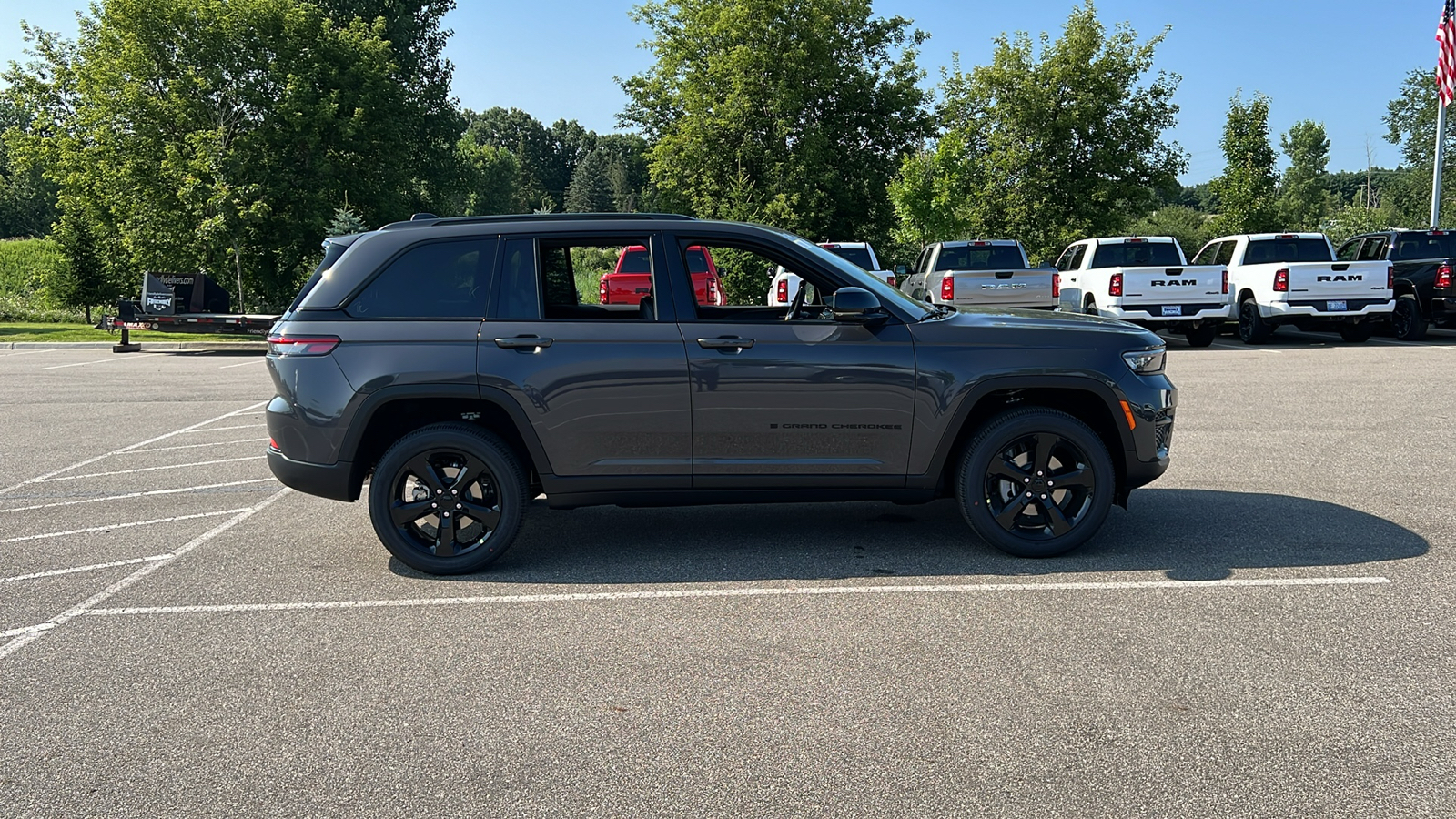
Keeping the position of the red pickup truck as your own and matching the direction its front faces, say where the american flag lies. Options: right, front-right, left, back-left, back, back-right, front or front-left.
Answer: front-right

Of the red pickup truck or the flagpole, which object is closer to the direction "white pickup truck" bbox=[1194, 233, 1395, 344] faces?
the flagpole

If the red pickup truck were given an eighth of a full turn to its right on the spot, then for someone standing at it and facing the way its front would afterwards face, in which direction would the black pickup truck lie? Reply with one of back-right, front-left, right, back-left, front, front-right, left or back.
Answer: front

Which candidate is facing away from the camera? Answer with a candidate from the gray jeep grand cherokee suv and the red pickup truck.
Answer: the red pickup truck

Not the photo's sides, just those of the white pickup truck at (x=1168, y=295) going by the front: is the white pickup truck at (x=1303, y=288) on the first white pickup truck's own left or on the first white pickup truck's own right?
on the first white pickup truck's own right

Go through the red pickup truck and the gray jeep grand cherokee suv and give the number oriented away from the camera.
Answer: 1

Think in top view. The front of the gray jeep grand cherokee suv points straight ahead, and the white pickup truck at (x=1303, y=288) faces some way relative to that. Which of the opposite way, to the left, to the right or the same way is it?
to the left

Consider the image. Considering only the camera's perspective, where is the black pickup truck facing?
facing away from the viewer and to the left of the viewer

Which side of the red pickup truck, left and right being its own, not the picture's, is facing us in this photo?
back

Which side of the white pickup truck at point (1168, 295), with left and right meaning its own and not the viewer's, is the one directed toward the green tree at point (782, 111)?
front

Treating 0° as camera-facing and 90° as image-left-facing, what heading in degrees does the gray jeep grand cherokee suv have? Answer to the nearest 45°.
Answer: approximately 270°

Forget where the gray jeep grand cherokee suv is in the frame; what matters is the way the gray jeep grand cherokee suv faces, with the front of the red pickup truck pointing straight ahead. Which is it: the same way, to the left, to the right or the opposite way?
to the right

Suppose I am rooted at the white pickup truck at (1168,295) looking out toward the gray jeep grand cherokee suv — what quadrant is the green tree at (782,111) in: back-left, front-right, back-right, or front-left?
back-right

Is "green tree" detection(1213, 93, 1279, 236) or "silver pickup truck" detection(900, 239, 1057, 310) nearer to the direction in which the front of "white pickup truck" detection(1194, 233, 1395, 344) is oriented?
the green tree
